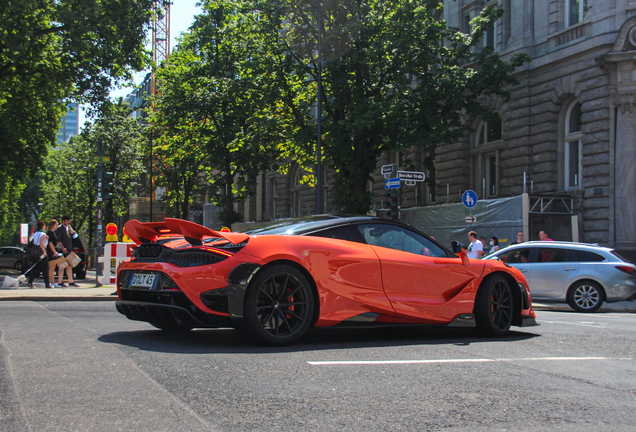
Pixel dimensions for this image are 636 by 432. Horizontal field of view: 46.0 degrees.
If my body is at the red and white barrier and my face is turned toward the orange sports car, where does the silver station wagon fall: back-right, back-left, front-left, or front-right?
front-left

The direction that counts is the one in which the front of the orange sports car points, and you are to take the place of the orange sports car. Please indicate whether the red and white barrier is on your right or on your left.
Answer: on your left

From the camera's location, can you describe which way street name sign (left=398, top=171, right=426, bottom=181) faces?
facing the viewer

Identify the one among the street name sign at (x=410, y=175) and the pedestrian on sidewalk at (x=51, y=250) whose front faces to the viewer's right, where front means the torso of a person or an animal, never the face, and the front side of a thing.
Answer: the pedestrian on sidewalk

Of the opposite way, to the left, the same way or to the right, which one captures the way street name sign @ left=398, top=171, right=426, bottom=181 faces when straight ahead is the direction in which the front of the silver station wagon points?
to the left

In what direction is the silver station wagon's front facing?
to the viewer's left

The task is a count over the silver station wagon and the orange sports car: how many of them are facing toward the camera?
0

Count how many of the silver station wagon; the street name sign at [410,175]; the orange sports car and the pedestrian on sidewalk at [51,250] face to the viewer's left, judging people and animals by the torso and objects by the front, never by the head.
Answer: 1

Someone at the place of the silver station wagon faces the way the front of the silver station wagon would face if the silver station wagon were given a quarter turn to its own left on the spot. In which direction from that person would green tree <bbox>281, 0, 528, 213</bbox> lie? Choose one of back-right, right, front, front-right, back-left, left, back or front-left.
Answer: back-right

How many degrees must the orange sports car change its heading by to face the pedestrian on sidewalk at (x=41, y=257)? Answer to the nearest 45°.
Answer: approximately 90° to its left

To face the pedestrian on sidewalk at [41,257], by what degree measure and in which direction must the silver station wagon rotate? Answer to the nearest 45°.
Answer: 0° — it already faces them

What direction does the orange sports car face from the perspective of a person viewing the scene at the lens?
facing away from the viewer and to the right of the viewer

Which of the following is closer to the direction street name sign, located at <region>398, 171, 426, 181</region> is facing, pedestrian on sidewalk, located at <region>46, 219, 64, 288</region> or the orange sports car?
the orange sports car

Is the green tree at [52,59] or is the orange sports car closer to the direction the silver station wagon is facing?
the green tree

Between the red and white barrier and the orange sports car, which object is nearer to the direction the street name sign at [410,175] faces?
the orange sports car
